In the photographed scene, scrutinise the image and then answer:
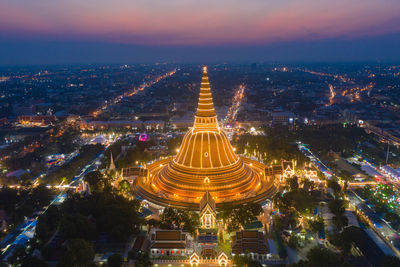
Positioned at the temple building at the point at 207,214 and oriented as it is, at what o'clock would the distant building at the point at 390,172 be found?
The distant building is roughly at 8 o'clock from the temple building.

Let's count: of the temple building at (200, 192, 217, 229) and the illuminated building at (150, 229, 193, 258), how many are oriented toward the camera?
2

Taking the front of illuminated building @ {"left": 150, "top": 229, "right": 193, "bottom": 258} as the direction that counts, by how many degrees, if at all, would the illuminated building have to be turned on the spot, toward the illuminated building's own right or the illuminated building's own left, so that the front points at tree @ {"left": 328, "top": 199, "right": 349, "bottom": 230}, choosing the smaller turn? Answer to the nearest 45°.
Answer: approximately 90° to the illuminated building's own left

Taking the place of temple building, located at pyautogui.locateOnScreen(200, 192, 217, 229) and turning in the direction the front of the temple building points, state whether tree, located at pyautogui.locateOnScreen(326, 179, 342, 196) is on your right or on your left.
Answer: on your left

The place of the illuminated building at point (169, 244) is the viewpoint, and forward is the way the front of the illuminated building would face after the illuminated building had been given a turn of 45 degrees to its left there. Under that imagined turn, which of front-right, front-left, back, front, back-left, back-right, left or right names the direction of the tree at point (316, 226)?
front-left

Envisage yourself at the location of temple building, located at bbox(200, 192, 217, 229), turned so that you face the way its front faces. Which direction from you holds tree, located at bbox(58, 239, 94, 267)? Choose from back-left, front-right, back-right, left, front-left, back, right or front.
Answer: front-right

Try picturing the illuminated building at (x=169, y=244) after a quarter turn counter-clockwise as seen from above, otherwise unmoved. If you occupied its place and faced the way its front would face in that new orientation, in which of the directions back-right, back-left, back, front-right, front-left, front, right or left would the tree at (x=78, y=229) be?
back

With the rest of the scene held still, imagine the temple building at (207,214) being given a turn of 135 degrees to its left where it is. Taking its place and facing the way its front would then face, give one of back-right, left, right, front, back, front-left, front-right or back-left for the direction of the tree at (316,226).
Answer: front-right

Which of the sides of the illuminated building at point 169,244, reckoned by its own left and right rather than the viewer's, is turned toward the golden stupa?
back

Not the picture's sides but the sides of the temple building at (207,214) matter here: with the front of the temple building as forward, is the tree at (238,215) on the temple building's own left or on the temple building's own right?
on the temple building's own left

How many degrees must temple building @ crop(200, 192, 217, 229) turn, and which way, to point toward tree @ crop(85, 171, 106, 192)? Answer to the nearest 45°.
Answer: approximately 135° to its right

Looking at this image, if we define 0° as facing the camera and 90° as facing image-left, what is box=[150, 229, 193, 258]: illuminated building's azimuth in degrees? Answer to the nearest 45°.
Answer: approximately 0°

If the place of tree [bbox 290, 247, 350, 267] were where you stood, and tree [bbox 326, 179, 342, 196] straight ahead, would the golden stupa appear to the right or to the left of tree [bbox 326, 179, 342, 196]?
left

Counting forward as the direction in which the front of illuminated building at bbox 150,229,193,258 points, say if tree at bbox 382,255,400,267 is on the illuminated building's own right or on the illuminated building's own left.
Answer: on the illuminated building's own left

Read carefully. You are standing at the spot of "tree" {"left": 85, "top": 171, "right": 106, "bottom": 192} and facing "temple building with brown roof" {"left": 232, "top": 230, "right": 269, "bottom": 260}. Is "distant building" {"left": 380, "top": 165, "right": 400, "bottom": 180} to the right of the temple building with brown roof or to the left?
left
